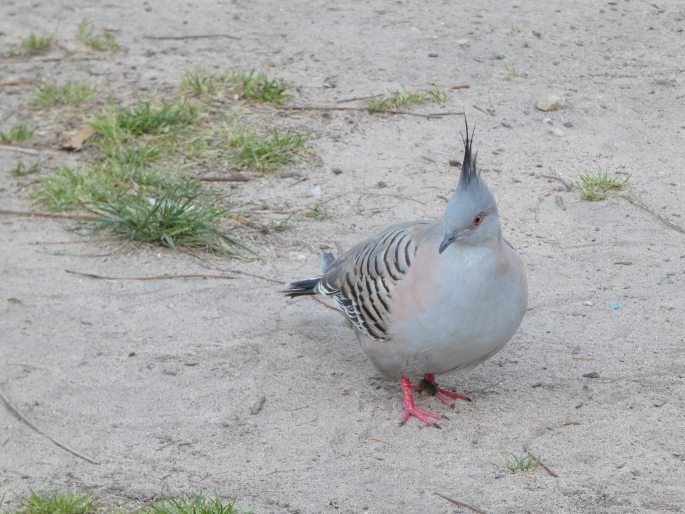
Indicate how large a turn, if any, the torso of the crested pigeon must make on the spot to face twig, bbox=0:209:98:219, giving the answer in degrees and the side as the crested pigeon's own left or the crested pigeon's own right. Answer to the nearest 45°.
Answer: approximately 180°

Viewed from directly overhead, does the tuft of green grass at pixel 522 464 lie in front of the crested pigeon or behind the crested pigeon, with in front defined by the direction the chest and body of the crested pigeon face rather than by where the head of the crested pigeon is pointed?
in front

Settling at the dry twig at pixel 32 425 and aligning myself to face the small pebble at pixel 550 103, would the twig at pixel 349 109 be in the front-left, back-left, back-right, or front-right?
front-left

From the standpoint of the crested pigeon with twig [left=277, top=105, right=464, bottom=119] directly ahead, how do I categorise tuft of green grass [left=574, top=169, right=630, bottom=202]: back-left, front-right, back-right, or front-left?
front-right

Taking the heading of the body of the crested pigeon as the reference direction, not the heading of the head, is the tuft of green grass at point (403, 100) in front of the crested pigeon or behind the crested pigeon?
behind

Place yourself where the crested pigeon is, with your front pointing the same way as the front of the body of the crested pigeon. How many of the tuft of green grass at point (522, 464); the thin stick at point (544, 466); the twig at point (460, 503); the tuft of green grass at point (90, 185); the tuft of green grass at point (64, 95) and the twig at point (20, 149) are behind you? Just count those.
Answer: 3

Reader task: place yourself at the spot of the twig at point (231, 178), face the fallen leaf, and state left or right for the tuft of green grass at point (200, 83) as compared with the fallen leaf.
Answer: right

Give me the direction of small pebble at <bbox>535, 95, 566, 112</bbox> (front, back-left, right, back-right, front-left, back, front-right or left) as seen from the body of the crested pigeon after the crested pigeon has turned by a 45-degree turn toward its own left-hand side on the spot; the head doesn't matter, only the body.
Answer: left

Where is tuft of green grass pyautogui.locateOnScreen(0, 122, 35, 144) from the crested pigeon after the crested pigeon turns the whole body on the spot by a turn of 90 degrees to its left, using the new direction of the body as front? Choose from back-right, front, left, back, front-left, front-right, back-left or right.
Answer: left

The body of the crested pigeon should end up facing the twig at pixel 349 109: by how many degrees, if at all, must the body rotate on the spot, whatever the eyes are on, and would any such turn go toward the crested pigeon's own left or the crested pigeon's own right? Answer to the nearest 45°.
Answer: approximately 135° to the crested pigeon's own left

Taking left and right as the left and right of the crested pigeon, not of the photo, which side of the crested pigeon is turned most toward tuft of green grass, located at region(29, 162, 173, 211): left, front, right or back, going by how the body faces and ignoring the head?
back

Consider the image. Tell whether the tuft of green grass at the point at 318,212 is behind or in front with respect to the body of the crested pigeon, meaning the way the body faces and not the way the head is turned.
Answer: behind

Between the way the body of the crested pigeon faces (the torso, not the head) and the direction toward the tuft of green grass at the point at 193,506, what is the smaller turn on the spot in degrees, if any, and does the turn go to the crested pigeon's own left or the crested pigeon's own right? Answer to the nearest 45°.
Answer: approximately 90° to the crested pigeon's own right

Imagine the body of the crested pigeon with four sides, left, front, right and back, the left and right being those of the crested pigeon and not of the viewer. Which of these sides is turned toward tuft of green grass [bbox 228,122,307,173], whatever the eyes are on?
back

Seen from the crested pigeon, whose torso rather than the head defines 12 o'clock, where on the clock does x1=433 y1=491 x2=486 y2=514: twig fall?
The twig is roughly at 1 o'clock from the crested pigeon.

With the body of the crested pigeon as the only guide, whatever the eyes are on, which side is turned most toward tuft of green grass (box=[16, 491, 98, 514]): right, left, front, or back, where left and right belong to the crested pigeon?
right

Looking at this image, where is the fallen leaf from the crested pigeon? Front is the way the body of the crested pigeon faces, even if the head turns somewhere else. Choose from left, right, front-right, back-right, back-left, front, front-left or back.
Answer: back

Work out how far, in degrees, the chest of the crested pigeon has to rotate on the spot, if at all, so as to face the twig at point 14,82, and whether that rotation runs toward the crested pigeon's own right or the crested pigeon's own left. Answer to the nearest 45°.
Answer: approximately 180°

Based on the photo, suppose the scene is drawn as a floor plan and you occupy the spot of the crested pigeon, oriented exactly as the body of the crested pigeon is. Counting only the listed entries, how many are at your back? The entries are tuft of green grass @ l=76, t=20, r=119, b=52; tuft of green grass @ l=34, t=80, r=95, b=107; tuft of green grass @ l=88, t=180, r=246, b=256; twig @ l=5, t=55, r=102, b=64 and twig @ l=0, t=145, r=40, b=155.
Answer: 5

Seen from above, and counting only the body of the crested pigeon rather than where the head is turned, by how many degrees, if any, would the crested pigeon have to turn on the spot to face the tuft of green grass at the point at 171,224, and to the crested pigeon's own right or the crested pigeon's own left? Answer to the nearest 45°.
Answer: approximately 180°

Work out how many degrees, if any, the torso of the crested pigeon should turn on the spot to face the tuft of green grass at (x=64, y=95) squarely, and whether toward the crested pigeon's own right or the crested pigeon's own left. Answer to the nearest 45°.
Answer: approximately 180°
